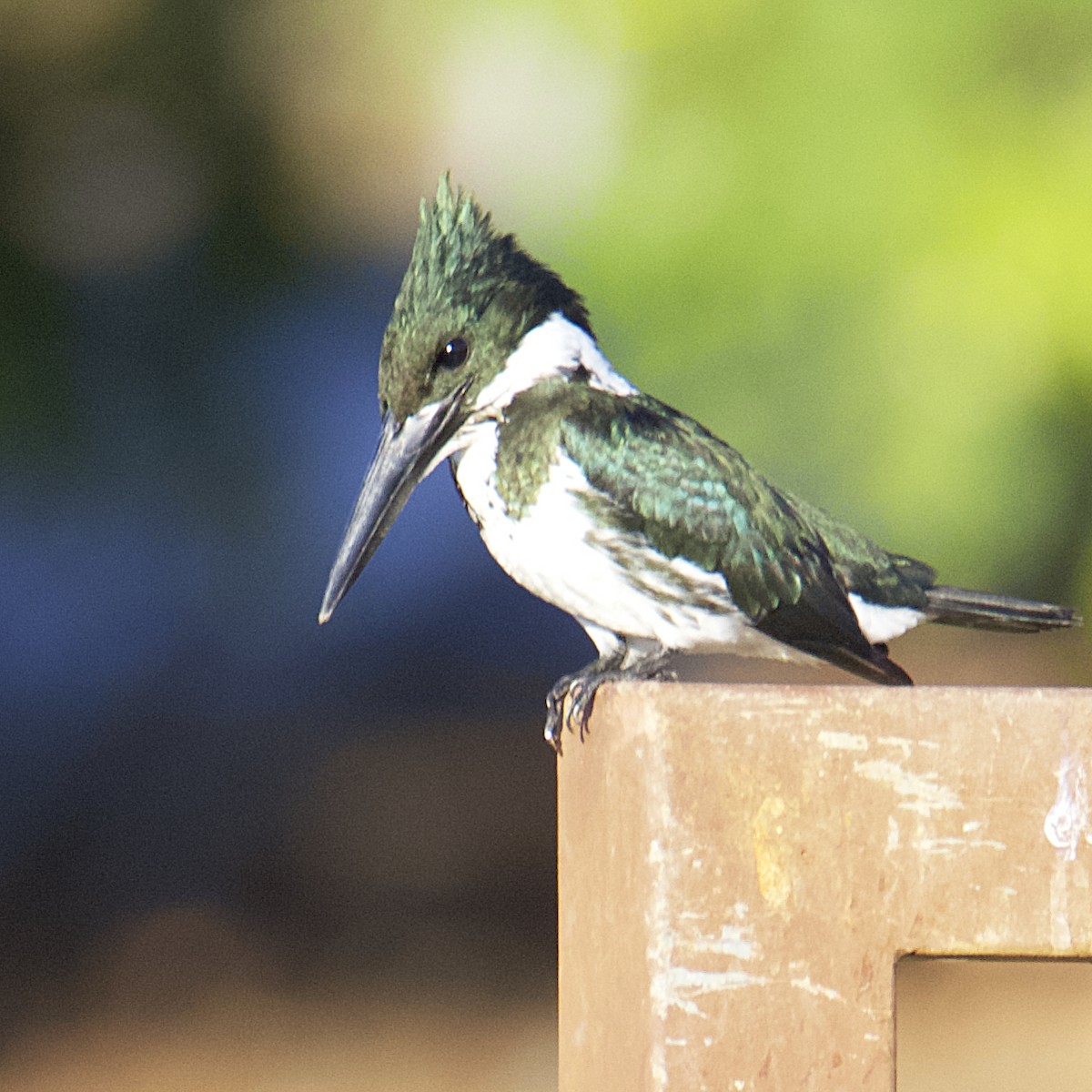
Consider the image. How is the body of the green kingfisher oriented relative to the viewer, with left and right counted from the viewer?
facing to the left of the viewer
